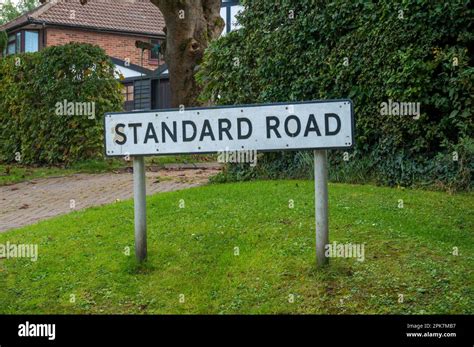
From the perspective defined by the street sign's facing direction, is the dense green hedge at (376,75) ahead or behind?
behind

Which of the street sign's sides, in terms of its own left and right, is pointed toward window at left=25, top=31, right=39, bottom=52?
back

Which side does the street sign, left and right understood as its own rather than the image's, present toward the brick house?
back

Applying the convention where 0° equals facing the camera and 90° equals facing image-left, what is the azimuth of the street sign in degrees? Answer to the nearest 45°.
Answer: approximately 0°

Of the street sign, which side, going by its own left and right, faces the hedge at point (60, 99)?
back

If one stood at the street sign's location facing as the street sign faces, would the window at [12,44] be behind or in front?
behind
